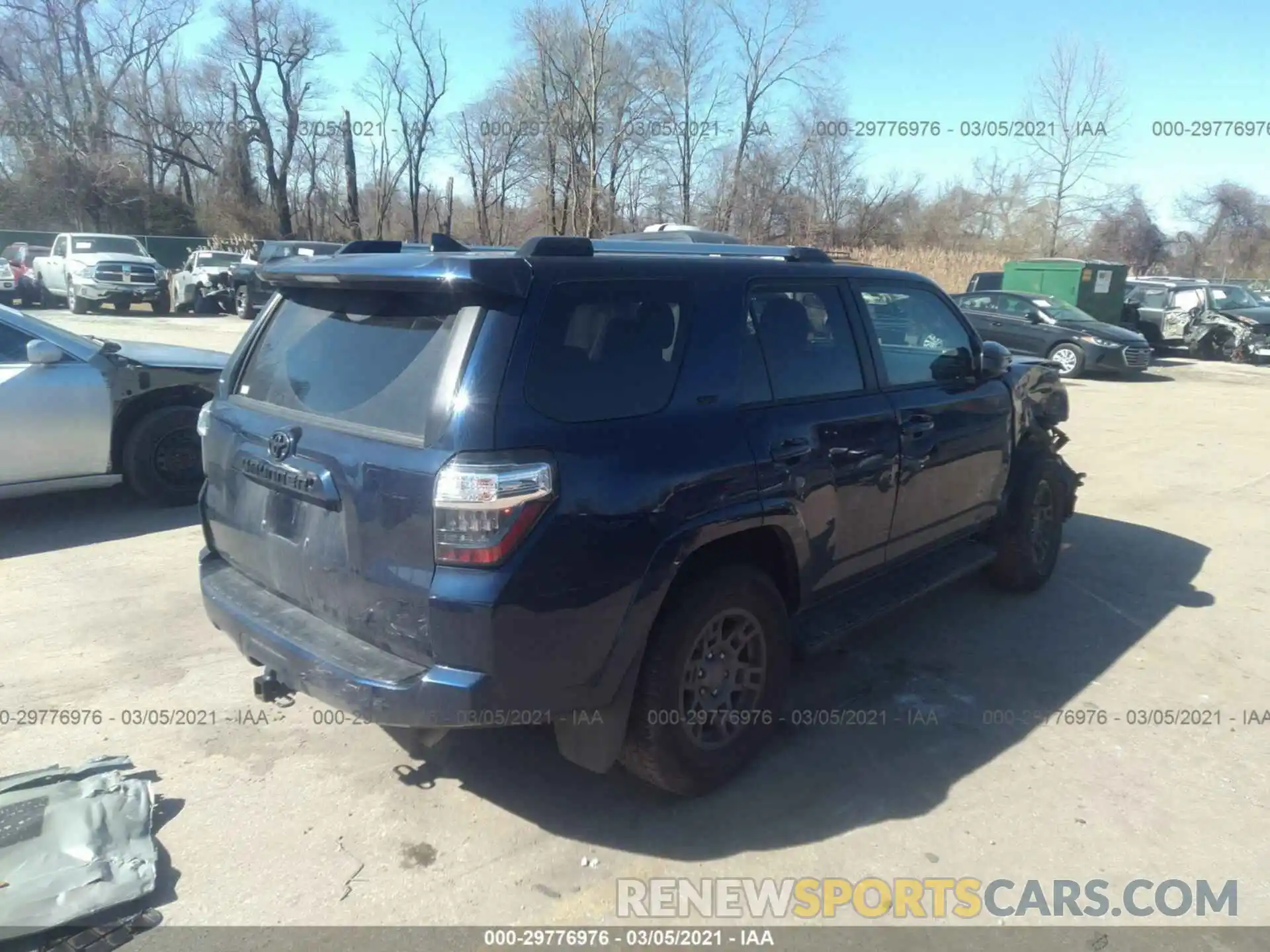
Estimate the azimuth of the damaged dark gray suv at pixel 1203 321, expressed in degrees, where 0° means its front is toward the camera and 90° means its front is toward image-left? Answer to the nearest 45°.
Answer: approximately 315°

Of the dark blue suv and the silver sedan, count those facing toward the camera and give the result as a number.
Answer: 0

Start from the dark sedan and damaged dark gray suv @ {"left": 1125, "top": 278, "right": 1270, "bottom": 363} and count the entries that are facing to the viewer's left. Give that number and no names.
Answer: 0

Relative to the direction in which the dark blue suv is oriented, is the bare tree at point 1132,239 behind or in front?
in front

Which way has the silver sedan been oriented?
to the viewer's right

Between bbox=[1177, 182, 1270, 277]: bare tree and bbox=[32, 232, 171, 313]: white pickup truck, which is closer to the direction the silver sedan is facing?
the bare tree

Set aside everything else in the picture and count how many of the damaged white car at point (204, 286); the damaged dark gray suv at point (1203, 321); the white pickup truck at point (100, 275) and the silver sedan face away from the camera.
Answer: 0

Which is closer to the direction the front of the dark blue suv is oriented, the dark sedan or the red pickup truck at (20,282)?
the dark sedan

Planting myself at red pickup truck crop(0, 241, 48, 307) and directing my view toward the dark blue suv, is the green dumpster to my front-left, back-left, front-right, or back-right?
front-left

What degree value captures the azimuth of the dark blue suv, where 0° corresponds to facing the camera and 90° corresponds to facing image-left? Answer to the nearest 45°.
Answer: approximately 225°

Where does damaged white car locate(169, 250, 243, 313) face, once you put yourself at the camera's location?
facing the viewer and to the right of the viewer

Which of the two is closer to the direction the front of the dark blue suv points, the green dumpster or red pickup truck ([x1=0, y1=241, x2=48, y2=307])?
the green dumpster
